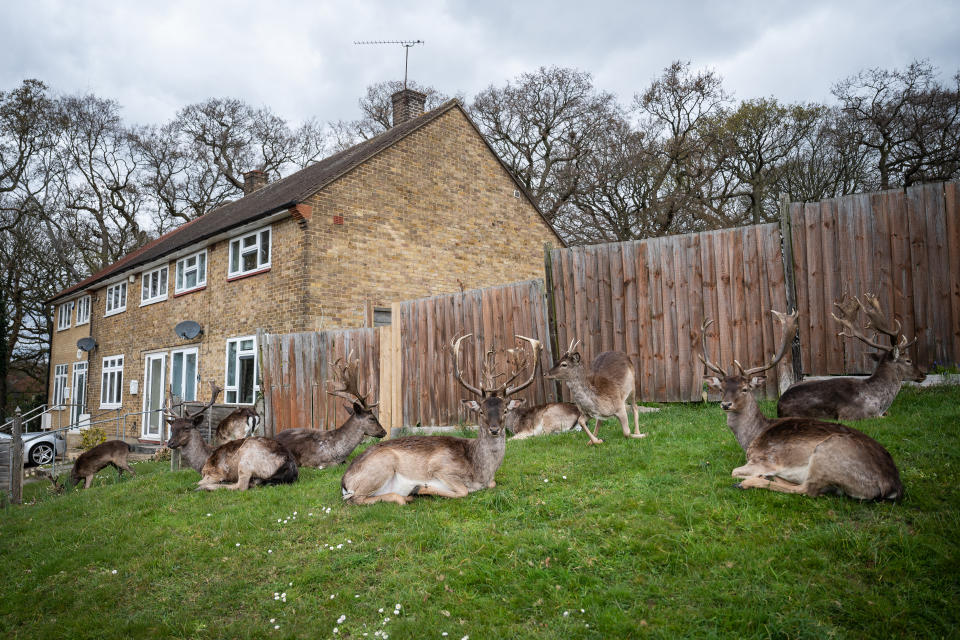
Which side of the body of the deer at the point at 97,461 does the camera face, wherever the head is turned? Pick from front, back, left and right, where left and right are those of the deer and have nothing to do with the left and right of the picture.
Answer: left

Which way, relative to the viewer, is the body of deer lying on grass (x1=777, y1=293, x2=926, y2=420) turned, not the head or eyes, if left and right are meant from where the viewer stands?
facing to the right of the viewer

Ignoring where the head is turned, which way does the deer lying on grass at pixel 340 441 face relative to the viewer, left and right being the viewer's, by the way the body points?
facing to the right of the viewer

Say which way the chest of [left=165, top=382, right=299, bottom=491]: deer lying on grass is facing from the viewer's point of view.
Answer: to the viewer's left

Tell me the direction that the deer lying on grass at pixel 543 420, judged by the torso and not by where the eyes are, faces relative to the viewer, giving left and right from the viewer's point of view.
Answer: facing to the left of the viewer

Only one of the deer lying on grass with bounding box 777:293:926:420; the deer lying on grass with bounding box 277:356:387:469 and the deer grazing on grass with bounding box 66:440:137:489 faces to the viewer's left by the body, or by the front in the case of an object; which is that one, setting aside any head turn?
the deer grazing on grass with bounding box 66:440:137:489

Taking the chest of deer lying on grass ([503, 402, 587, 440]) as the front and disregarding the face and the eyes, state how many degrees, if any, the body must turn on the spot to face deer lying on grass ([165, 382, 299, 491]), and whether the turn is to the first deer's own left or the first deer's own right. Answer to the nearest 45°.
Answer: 0° — it already faces it

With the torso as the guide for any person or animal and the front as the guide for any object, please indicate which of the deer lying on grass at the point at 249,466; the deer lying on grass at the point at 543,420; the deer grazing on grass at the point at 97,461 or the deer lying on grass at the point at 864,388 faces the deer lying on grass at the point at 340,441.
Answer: the deer lying on grass at the point at 543,420

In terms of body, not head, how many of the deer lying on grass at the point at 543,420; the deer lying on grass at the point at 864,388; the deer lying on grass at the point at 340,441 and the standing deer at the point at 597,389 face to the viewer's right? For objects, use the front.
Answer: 2

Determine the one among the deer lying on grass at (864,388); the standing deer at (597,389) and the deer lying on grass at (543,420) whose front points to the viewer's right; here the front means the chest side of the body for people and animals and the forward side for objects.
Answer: the deer lying on grass at (864,388)

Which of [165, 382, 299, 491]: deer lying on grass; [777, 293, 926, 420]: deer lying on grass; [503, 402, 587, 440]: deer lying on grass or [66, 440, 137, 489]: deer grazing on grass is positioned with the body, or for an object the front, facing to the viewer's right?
[777, 293, 926, 420]: deer lying on grass

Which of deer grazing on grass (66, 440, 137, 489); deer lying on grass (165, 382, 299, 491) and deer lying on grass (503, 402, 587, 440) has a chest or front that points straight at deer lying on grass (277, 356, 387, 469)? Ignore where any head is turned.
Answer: deer lying on grass (503, 402, 587, 440)

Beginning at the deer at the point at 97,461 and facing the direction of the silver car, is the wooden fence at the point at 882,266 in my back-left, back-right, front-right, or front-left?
back-right

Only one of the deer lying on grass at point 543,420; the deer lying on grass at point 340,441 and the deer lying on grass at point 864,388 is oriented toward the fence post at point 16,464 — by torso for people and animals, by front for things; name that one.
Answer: the deer lying on grass at point 543,420
